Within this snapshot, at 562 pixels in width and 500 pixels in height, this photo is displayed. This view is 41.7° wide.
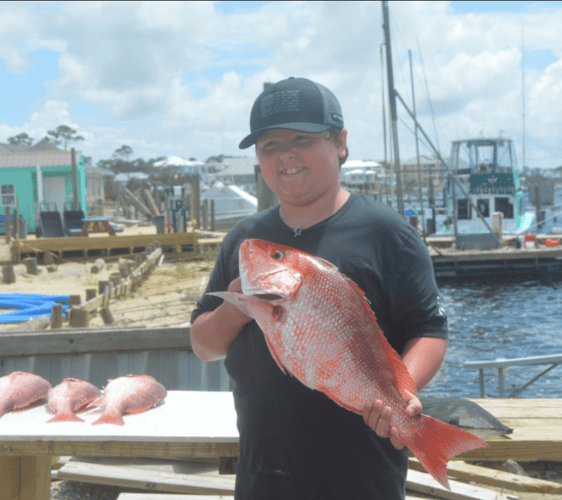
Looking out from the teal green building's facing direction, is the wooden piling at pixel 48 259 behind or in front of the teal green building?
in front

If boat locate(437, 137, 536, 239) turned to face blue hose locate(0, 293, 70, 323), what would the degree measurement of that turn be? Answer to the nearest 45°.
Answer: approximately 180°

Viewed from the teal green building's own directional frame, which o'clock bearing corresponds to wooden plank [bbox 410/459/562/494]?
The wooden plank is roughly at 12 o'clock from the teal green building.

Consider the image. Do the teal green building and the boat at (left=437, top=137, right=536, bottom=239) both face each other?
no

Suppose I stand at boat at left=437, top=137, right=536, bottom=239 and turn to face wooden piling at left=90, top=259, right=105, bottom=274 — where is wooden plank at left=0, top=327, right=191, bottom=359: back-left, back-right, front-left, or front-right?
front-left

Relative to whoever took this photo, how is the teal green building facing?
facing the viewer

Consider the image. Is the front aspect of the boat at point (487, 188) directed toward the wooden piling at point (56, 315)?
no

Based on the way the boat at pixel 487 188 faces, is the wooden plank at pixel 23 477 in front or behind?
behind

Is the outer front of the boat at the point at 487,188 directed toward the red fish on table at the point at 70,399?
no

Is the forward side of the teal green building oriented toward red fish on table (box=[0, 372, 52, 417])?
yes

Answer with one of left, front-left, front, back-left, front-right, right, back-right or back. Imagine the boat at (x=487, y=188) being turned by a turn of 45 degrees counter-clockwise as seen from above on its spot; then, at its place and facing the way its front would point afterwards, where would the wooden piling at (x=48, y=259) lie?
left

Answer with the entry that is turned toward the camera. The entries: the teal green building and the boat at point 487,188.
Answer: the teal green building

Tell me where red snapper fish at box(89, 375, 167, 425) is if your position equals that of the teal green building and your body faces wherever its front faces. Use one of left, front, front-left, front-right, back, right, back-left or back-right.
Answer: front

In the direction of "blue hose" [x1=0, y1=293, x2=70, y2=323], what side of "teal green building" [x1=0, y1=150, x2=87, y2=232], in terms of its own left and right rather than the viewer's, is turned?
front

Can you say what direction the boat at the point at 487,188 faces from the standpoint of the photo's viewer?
facing away from the viewer

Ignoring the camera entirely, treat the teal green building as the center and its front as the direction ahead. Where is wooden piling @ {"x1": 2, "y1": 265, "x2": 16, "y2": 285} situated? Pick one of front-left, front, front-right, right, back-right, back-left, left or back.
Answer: front

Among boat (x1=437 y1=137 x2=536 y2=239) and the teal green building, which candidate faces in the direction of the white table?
the teal green building
